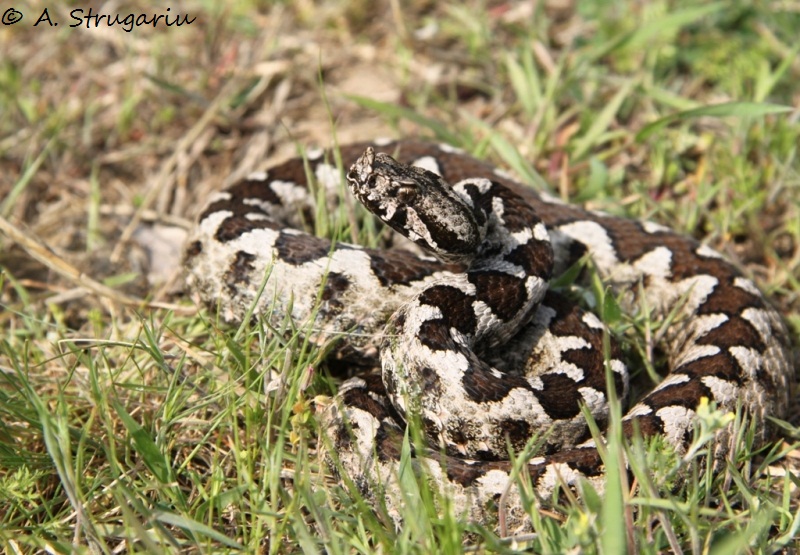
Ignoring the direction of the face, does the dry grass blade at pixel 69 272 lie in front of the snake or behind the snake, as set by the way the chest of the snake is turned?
in front

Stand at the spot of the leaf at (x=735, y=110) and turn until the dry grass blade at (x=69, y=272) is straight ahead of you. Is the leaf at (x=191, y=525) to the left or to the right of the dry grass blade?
left

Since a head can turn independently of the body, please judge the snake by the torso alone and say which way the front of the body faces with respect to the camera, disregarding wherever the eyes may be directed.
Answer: to the viewer's left

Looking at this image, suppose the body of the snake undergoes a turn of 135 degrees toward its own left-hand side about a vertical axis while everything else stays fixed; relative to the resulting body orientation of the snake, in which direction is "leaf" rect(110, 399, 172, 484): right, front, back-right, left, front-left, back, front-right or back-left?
right

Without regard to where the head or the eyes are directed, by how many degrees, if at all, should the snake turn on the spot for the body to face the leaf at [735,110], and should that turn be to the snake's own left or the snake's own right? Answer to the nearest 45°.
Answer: approximately 135° to the snake's own right

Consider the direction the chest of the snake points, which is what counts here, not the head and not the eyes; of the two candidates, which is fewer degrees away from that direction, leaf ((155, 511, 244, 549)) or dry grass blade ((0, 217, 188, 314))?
the dry grass blade

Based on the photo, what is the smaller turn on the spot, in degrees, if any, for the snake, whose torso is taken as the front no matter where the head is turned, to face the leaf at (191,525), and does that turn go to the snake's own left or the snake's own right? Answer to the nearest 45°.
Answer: approximately 45° to the snake's own left
